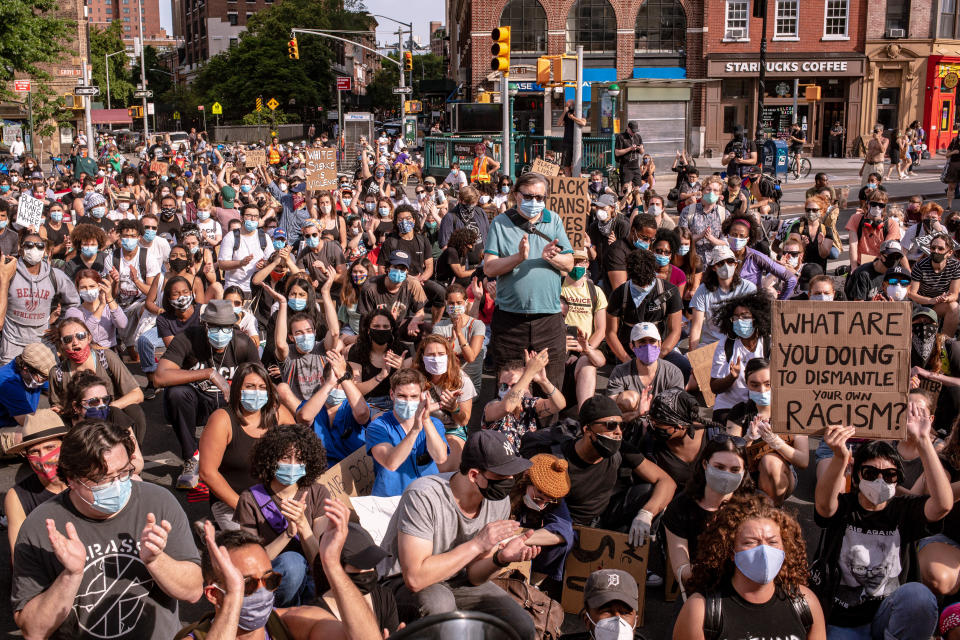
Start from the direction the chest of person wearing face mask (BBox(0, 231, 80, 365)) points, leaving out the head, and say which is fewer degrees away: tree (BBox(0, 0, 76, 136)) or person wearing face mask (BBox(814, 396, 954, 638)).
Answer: the person wearing face mask

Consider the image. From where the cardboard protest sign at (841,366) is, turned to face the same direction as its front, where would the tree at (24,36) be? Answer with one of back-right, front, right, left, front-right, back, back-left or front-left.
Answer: back-right

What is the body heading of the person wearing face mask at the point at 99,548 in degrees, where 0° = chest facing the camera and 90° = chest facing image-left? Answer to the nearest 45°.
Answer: approximately 0°

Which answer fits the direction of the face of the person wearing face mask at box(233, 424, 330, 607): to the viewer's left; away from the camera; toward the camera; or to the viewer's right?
toward the camera

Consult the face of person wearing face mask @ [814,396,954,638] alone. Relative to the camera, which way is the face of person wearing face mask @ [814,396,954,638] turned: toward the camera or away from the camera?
toward the camera

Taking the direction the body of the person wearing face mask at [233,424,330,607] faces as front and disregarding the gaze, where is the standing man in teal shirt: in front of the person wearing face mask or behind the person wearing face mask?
behind

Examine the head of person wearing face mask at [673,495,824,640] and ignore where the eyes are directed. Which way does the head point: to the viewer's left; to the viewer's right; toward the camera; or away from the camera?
toward the camera

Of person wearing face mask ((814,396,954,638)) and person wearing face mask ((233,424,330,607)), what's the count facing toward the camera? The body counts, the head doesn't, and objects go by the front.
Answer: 2

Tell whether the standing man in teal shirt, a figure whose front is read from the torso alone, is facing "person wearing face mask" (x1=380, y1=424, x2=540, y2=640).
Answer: yes

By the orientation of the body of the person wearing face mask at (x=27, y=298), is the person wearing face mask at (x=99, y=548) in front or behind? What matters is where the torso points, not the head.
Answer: in front

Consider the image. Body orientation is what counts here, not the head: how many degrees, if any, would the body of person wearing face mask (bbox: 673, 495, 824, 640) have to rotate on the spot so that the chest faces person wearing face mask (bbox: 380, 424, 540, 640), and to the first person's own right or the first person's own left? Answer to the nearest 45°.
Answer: approximately 90° to the first person's own right

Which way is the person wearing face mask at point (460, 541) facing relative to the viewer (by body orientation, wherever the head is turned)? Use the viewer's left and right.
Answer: facing the viewer and to the right of the viewer

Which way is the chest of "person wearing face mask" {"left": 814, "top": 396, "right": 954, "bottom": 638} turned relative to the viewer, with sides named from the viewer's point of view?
facing the viewer

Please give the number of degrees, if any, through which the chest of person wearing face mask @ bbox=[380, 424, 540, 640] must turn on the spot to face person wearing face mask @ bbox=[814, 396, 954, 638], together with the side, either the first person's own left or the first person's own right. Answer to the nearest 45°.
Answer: approximately 45° to the first person's own left

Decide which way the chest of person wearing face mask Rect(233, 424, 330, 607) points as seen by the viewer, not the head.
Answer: toward the camera

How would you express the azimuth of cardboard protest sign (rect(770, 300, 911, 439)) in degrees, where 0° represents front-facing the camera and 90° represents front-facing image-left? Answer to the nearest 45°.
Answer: approximately 0°

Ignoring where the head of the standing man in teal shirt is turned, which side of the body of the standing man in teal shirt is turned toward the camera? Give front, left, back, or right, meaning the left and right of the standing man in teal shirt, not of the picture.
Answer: front
